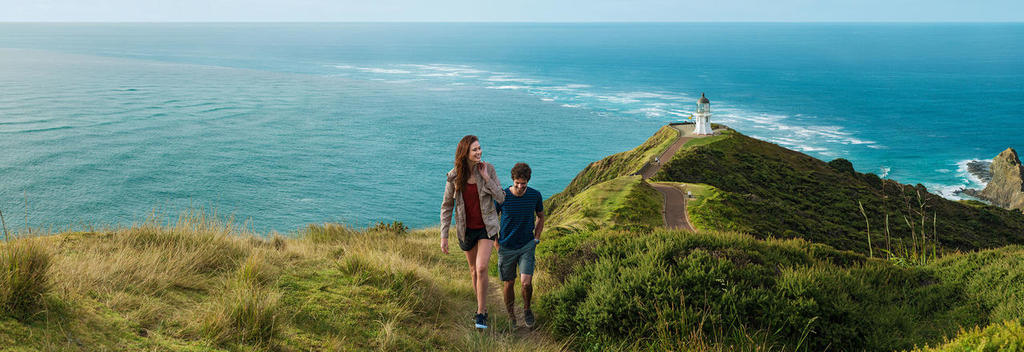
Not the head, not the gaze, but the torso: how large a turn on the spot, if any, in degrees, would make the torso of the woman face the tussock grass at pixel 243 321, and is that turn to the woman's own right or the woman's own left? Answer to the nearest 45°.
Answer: approximately 45° to the woman's own right

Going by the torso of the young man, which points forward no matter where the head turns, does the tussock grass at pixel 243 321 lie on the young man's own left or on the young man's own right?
on the young man's own right

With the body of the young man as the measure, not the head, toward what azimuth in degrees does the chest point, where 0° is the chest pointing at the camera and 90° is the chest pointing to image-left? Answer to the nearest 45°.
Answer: approximately 0°

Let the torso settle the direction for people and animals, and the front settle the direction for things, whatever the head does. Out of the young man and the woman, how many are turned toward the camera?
2

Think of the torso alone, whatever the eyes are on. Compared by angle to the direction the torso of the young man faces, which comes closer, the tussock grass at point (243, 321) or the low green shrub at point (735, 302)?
the tussock grass

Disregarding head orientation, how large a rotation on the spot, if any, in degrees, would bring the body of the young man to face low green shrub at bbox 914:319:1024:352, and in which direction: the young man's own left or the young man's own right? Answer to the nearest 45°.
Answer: approximately 45° to the young man's own left

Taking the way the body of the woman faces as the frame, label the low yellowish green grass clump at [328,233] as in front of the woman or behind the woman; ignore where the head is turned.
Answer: behind

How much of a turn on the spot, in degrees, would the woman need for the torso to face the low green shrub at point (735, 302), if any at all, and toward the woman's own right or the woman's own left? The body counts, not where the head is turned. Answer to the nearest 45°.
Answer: approximately 90° to the woman's own left

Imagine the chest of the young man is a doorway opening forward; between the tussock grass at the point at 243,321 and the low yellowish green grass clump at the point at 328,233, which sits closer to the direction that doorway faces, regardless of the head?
the tussock grass
